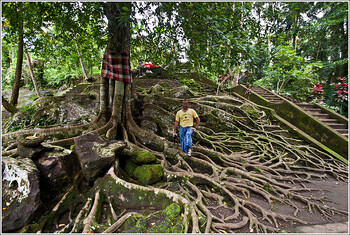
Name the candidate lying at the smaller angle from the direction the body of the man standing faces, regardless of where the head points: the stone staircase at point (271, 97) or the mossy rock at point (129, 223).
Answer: the mossy rock

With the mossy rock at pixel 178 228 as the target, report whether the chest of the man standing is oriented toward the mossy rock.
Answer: yes

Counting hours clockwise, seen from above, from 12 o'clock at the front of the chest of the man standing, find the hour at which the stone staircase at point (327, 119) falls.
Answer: The stone staircase is roughly at 8 o'clock from the man standing.

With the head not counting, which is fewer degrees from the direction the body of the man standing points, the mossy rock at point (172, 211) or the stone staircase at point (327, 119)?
the mossy rock

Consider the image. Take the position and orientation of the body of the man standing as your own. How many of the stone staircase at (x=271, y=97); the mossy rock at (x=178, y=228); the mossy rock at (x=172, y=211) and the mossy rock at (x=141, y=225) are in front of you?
3

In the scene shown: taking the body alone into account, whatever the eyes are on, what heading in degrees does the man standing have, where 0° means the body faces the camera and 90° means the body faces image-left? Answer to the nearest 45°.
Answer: approximately 0°

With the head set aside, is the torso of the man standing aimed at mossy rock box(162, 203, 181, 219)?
yes

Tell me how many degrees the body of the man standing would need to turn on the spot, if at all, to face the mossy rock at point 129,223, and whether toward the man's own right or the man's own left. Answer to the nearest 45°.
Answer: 0° — they already face it

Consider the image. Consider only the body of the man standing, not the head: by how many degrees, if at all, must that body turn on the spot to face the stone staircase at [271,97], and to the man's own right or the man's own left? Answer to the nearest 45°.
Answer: approximately 135° to the man's own left

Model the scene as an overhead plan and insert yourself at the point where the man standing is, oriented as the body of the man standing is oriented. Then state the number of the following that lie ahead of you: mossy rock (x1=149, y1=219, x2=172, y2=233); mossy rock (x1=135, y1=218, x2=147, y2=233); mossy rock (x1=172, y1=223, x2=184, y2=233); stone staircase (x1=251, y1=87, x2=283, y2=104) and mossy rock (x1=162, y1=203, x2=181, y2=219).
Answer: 4

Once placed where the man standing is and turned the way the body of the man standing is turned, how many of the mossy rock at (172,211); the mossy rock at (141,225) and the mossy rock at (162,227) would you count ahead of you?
3
